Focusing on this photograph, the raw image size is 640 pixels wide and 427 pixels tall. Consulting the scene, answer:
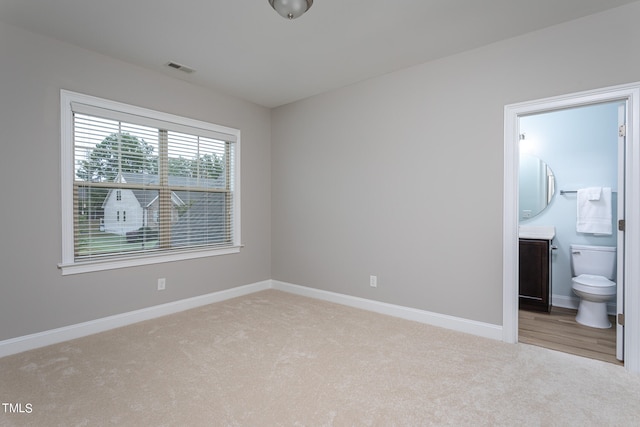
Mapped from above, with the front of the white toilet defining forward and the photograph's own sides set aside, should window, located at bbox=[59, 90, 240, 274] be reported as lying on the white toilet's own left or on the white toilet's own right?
on the white toilet's own right

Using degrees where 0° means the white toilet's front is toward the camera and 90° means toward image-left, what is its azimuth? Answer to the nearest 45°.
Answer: approximately 0°

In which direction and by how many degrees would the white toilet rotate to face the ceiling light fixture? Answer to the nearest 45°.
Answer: approximately 45° to its right

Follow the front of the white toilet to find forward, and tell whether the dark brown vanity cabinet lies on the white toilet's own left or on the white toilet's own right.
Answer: on the white toilet's own right

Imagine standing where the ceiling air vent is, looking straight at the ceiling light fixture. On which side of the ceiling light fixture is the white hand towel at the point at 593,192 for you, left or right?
left

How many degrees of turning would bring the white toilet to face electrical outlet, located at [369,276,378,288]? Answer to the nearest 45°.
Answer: approximately 45° to its right
